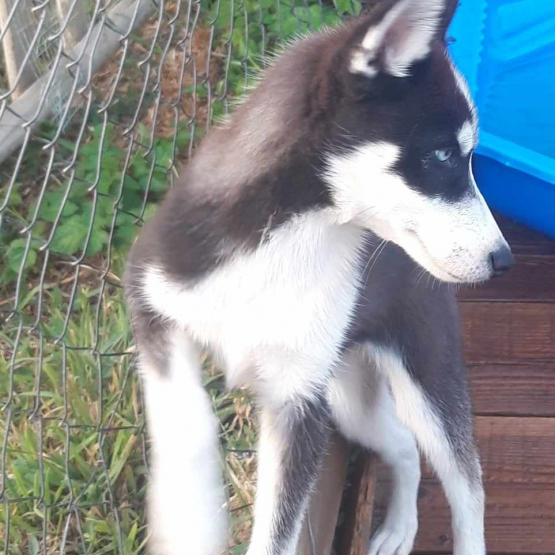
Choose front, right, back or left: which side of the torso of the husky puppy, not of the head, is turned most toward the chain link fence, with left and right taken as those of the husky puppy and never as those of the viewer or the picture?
right
